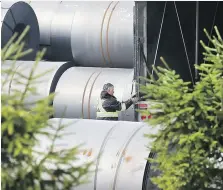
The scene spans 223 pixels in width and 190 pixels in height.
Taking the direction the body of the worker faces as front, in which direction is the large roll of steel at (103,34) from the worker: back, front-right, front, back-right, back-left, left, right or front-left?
left

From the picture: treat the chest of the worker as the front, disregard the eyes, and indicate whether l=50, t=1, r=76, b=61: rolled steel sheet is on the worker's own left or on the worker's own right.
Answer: on the worker's own left

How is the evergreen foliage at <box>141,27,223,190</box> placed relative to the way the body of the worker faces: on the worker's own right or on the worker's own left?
on the worker's own right

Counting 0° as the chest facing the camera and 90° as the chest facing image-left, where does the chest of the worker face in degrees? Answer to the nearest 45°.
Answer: approximately 270°

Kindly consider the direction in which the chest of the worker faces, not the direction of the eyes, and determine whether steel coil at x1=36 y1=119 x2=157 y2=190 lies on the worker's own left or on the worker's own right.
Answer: on the worker's own right

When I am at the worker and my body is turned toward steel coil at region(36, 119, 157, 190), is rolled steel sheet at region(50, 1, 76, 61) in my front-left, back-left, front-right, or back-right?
back-right

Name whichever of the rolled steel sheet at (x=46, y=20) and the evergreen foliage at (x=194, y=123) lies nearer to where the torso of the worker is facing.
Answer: the evergreen foliage

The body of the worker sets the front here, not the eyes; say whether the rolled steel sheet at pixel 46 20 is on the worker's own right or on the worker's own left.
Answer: on the worker's own left

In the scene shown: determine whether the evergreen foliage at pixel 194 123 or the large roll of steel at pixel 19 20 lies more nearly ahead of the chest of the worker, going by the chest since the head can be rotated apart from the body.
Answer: the evergreen foliage

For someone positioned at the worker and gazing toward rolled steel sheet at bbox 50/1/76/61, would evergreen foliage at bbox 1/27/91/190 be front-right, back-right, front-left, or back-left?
back-left
